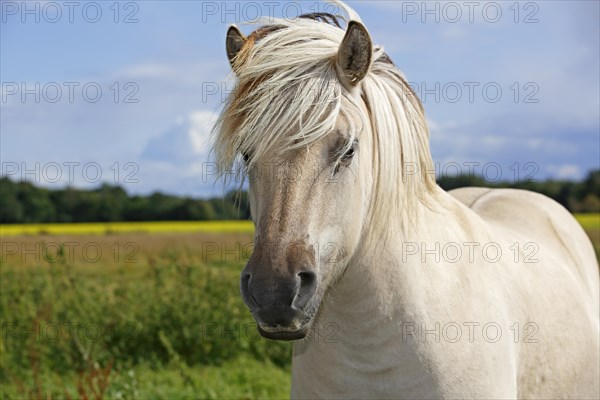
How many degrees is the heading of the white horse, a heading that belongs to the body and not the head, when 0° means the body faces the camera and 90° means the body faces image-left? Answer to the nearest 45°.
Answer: approximately 45°
